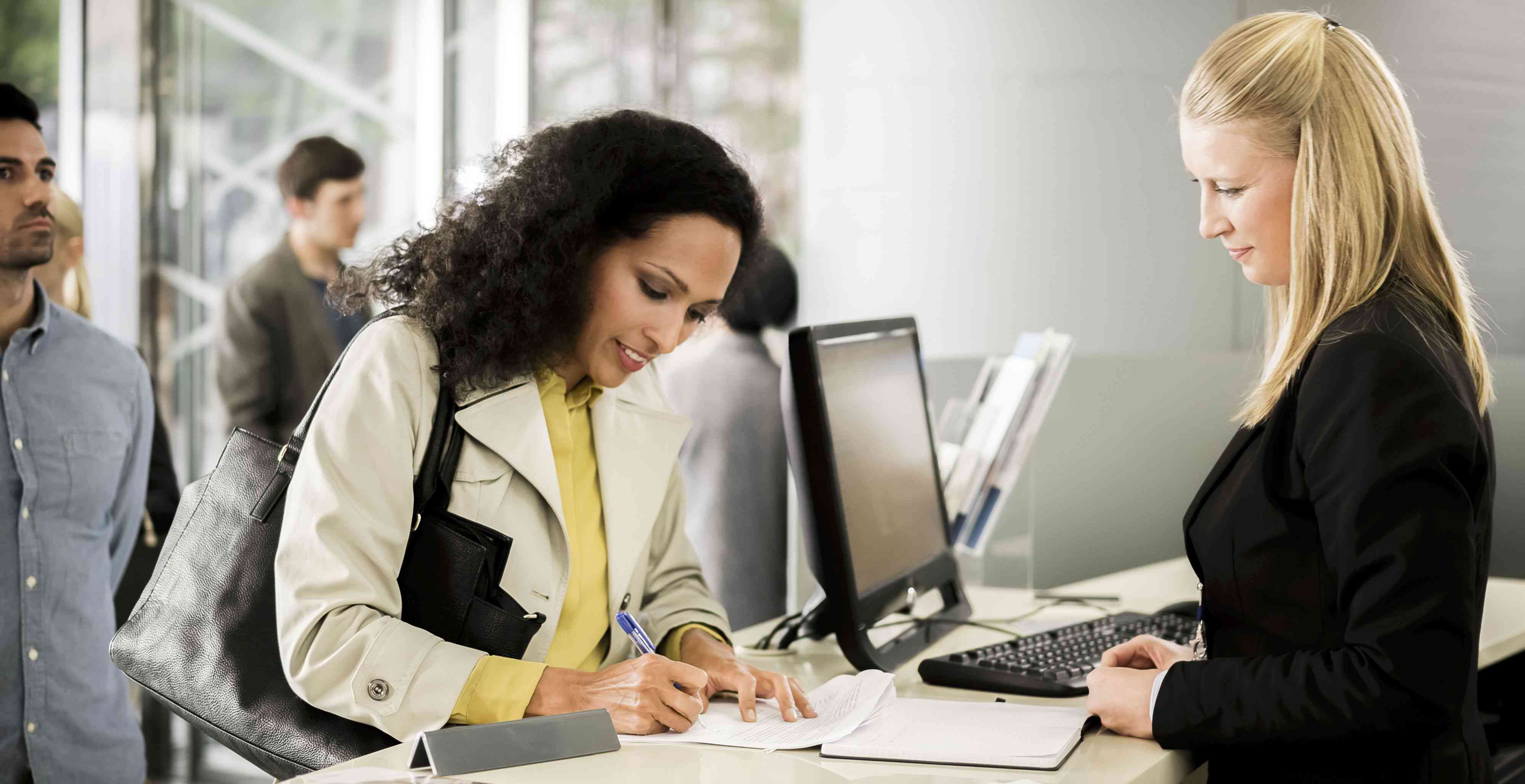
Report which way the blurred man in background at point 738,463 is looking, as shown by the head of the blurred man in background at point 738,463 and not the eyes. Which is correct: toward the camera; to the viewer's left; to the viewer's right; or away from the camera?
away from the camera

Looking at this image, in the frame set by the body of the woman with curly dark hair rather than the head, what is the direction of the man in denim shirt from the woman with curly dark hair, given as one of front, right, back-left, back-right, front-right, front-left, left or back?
back

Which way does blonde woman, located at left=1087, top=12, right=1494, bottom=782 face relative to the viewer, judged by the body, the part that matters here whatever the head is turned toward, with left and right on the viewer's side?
facing to the left of the viewer

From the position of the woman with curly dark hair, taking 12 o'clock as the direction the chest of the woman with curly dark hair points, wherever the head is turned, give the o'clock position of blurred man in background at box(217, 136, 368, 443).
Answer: The blurred man in background is roughly at 7 o'clock from the woman with curly dark hair.

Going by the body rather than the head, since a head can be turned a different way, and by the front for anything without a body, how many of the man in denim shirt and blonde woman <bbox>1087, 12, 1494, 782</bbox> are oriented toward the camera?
1

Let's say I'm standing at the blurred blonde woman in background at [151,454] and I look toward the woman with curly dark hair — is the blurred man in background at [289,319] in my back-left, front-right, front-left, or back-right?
back-left
